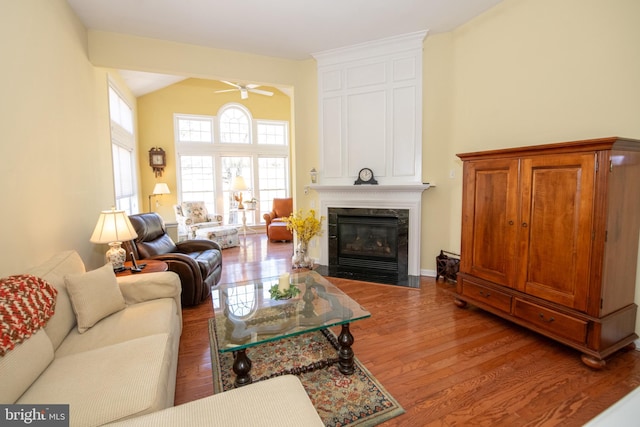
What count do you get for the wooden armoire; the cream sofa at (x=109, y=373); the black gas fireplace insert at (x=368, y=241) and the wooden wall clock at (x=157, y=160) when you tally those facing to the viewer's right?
1

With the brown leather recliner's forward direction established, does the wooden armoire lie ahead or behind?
ahead

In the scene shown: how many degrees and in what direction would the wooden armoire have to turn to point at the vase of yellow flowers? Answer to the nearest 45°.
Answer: approximately 45° to its right

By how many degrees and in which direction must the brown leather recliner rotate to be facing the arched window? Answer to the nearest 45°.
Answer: approximately 135° to its left

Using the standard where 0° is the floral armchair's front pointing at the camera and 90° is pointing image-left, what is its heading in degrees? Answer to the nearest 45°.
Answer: approximately 315°

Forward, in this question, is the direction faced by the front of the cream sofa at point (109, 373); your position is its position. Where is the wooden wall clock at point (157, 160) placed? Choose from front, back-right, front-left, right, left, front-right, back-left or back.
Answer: left

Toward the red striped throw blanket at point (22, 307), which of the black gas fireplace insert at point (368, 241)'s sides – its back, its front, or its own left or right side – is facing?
front

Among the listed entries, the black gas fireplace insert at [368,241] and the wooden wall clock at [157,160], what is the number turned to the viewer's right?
0

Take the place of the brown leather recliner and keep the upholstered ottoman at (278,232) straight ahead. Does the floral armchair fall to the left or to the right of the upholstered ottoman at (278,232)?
left

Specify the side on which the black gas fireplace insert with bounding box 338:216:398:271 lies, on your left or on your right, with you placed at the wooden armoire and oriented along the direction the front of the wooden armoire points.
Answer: on your right

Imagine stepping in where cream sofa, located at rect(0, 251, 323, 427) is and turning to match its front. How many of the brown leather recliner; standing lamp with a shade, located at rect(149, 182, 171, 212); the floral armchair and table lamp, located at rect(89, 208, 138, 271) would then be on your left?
4

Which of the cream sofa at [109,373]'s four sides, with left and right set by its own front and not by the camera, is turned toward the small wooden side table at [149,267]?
left

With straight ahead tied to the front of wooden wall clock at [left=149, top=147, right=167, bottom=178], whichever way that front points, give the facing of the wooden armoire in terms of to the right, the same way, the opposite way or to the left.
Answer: to the right

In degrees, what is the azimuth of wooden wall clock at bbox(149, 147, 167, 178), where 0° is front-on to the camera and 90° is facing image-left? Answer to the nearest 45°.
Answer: approximately 0°

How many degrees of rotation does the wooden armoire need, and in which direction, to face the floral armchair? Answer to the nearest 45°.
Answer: approximately 45° to its right

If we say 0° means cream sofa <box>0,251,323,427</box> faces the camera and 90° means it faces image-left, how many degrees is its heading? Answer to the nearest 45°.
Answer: approximately 270°

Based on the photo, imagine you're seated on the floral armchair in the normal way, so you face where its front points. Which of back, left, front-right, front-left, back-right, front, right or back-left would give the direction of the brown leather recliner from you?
front-right
